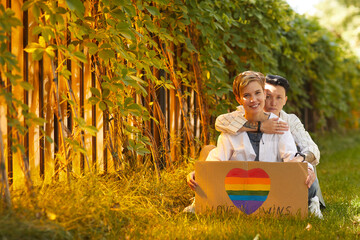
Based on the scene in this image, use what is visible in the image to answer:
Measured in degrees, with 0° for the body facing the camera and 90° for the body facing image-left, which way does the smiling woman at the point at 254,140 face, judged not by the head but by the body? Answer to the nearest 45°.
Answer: approximately 0°
